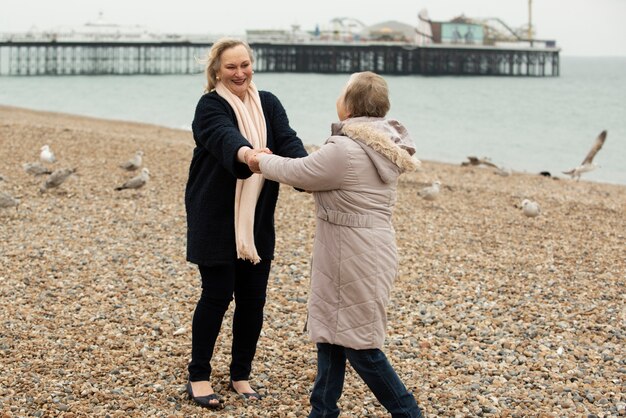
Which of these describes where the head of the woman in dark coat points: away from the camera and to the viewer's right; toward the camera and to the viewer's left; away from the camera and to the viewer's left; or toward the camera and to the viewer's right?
toward the camera and to the viewer's right

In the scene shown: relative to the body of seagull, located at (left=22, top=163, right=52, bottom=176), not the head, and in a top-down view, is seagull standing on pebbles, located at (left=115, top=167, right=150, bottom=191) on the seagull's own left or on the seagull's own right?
on the seagull's own left

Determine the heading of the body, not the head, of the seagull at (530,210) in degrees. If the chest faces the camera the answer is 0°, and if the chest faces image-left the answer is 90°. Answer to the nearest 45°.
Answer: approximately 45°

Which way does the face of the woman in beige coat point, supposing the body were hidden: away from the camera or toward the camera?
away from the camera

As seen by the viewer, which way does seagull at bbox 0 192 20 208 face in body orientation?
to the viewer's left
